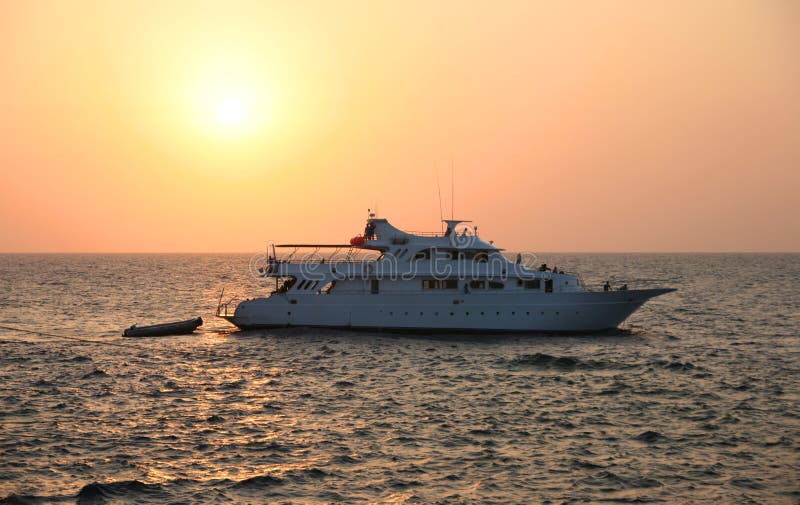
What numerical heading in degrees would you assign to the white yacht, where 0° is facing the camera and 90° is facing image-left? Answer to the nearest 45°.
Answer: approximately 270°
